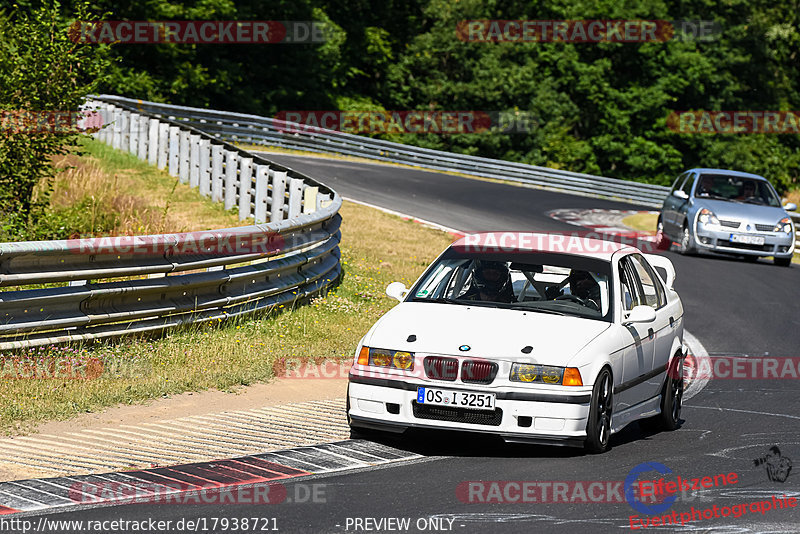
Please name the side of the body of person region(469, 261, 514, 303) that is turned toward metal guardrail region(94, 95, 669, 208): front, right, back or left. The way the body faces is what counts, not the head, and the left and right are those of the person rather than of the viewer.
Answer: back

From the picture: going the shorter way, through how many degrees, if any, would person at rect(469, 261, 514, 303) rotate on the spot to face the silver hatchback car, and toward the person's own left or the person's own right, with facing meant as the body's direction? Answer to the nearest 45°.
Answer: approximately 180°

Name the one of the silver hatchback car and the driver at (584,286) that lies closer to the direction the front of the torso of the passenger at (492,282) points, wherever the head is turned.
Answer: the driver

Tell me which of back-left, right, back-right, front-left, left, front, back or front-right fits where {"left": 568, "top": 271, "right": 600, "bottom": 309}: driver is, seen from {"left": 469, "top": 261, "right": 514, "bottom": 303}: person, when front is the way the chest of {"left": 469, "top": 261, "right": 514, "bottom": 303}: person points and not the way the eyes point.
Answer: left

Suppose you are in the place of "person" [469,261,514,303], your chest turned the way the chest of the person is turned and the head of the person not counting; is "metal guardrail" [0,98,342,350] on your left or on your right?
on your right

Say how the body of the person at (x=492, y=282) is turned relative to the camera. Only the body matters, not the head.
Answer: toward the camera

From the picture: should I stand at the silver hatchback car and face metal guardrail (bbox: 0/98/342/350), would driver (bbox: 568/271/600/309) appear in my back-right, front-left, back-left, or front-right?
front-left

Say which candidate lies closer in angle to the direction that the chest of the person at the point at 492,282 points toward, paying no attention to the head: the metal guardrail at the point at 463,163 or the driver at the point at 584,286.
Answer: the driver
